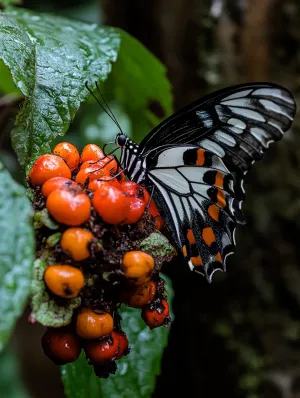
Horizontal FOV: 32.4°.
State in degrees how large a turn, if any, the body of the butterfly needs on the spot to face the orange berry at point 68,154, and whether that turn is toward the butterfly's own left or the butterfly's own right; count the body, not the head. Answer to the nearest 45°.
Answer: approximately 45° to the butterfly's own left

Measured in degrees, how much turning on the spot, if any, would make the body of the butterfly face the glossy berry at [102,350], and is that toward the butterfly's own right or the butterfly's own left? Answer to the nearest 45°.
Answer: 0° — it already faces it

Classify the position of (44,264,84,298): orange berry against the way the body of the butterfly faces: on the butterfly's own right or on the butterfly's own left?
on the butterfly's own left

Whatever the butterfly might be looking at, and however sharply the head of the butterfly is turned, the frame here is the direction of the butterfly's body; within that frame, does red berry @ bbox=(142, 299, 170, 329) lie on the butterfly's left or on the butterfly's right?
on the butterfly's left

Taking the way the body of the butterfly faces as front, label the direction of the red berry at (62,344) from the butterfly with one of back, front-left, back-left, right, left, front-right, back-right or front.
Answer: front

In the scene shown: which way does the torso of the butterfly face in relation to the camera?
to the viewer's left

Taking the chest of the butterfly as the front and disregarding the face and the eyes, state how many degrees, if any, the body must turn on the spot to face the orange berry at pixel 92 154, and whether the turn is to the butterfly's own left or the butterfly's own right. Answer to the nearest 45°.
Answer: approximately 45° to the butterfly's own left
